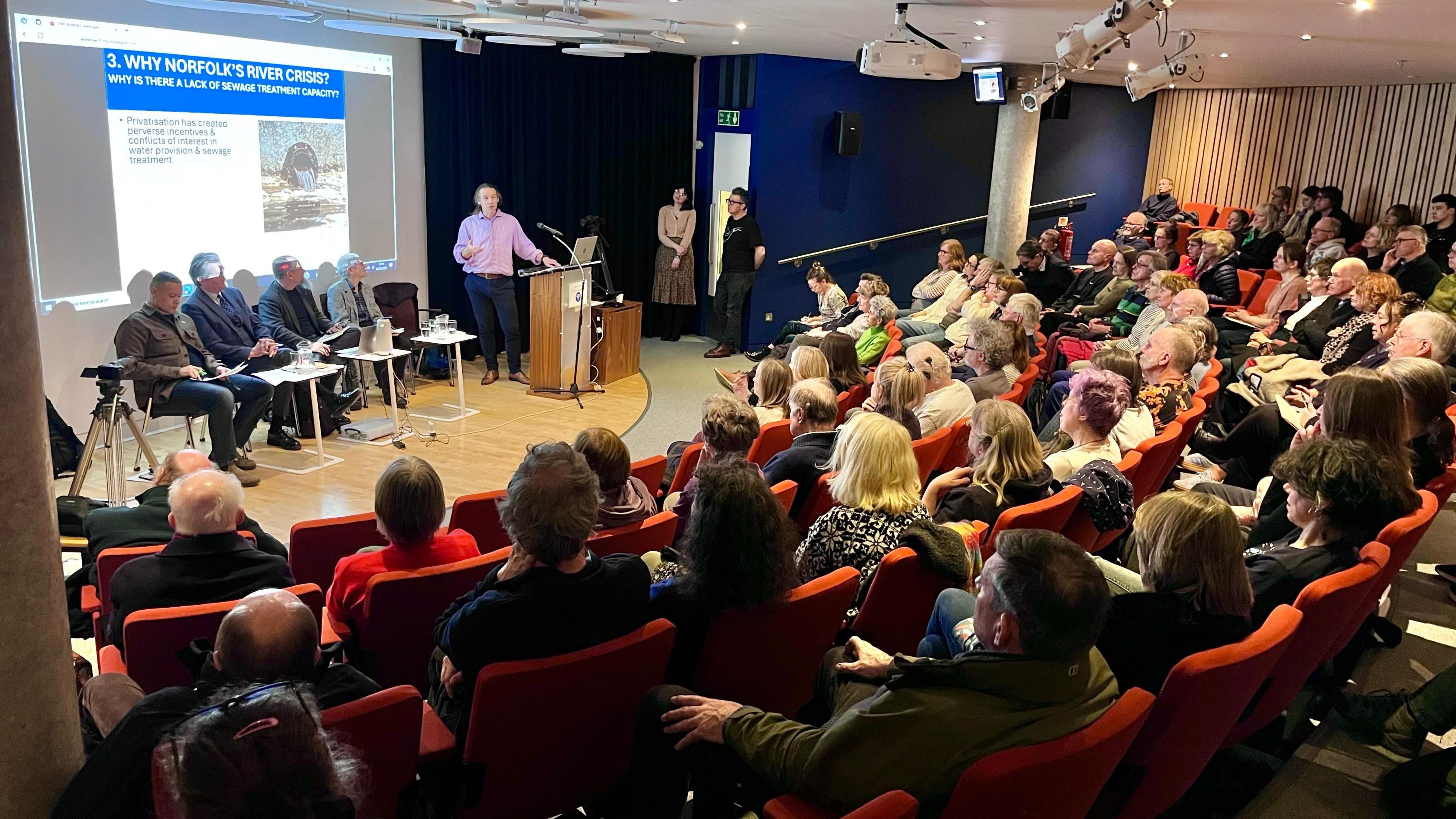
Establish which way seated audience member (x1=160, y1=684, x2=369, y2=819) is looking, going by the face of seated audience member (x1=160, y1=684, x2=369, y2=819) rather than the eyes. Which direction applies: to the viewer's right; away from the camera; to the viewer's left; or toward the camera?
away from the camera

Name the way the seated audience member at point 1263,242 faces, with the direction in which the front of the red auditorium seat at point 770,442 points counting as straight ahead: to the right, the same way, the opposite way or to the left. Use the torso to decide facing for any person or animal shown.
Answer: to the left

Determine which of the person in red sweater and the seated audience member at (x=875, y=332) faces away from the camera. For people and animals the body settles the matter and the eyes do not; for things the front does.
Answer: the person in red sweater

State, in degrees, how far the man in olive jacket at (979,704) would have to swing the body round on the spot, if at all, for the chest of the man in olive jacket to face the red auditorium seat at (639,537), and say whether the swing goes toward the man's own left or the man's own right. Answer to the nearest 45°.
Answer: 0° — they already face it

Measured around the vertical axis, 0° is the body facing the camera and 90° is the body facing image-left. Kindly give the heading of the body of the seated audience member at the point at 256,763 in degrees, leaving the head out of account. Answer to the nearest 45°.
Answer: approximately 180°

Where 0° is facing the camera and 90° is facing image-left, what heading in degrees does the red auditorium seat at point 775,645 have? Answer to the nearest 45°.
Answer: approximately 135°

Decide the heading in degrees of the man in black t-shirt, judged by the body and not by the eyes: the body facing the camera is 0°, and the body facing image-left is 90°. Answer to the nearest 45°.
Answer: approximately 45°

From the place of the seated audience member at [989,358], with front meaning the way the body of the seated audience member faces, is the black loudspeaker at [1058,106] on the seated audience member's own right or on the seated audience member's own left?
on the seated audience member's own right

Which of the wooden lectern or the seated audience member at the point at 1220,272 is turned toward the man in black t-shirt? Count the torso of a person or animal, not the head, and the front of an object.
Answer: the seated audience member

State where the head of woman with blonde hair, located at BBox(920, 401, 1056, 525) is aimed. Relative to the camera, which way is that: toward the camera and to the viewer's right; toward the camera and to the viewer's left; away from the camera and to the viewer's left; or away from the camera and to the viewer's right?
away from the camera and to the viewer's left

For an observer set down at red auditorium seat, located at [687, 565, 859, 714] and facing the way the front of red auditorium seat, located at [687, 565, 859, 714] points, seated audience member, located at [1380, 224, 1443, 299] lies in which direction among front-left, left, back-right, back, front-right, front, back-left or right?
right

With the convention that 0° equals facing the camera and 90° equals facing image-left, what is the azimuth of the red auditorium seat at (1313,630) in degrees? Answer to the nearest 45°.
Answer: approximately 135°

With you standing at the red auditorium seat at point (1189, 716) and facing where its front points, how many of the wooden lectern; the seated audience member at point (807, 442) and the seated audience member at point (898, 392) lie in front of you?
3

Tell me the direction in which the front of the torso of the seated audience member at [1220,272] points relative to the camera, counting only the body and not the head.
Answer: to the viewer's left

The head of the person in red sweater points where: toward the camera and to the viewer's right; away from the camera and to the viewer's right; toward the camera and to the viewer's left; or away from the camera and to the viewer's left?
away from the camera and to the viewer's left

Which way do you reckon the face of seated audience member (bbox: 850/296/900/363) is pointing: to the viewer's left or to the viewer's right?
to the viewer's left

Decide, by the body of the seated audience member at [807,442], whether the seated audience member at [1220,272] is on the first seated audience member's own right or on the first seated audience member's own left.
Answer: on the first seated audience member's own right

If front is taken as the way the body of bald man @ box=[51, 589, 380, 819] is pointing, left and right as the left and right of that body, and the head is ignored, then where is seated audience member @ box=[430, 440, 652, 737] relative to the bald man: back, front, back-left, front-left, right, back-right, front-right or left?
right

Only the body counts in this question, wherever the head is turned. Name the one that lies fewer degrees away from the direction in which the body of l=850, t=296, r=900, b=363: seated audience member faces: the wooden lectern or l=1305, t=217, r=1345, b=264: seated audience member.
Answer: the wooden lectern

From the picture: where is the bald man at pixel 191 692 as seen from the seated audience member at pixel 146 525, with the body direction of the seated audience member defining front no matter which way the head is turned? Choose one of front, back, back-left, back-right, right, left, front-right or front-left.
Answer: back

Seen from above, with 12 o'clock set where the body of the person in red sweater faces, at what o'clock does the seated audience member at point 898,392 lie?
The seated audience member is roughly at 2 o'clock from the person in red sweater.
